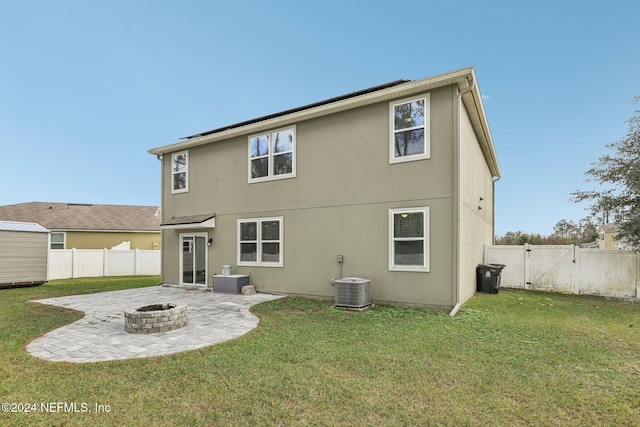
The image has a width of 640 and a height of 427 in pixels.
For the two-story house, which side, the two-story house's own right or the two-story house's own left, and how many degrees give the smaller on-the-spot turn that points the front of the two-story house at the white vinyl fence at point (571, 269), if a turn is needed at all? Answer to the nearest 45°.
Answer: approximately 45° to the two-story house's own right

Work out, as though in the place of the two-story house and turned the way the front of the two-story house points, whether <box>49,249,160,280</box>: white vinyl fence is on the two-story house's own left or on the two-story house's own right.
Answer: on the two-story house's own left

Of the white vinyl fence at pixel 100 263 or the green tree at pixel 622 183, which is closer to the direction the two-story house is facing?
the green tree

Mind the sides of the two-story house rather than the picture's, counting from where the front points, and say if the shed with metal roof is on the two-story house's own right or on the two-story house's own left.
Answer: on the two-story house's own left

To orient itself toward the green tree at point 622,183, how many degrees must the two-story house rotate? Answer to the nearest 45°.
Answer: approximately 45° to its right

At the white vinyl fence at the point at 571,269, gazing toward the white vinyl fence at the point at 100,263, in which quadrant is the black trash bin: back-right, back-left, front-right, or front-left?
front-left

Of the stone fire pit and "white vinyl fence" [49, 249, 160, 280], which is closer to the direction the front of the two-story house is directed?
the white vinyl fence

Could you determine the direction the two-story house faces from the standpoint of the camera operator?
facing away from the viewer and to the right of the viewer

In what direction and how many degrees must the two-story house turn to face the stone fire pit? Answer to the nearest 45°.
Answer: approximately 180°

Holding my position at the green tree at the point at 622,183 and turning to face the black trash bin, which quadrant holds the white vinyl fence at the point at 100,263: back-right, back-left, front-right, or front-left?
front-right
